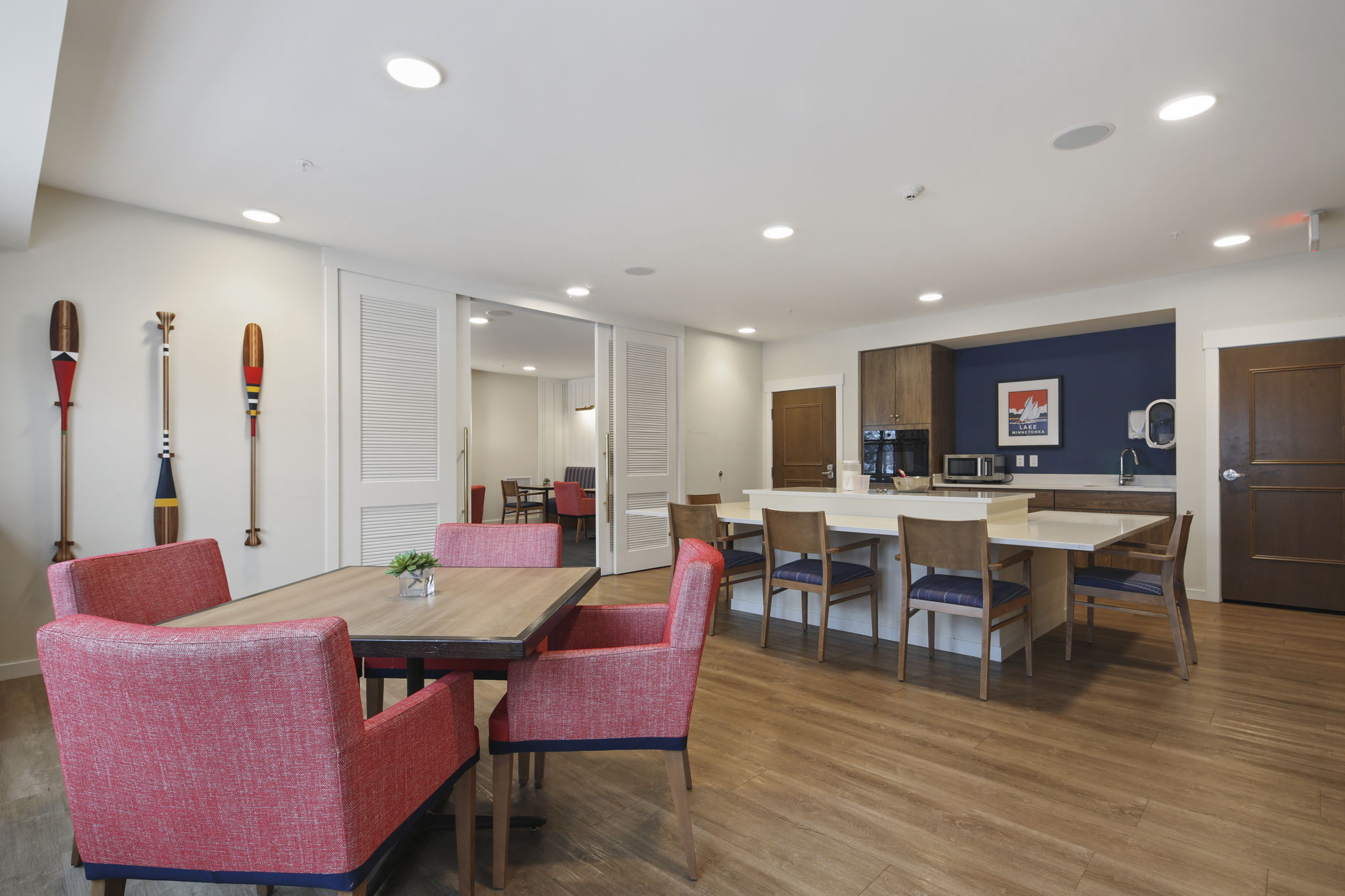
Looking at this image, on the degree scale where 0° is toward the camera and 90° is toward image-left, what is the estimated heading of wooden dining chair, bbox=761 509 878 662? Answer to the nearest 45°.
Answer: approximately 225°

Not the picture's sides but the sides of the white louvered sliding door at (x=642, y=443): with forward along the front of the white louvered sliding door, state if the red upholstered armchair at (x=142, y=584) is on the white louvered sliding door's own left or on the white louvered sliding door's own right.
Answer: on the white louvered sliding door's own right

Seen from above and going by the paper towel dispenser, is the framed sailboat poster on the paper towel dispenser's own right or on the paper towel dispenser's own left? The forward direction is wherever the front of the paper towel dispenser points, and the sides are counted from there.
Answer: on the paper towel dispenser's own right

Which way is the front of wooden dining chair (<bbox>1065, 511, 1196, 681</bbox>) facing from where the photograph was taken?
facing to the left of the viewer

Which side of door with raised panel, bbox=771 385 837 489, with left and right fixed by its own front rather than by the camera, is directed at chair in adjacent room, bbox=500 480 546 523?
right

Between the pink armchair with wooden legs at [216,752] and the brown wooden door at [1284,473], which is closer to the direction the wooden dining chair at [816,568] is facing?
the brown wooden door

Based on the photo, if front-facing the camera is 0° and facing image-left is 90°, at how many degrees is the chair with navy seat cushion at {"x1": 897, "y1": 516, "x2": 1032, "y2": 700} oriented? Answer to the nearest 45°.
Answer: approximately 225°

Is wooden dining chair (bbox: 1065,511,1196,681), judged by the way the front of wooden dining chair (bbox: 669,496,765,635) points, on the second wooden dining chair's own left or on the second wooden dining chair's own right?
on the second wooden dining chair's own right

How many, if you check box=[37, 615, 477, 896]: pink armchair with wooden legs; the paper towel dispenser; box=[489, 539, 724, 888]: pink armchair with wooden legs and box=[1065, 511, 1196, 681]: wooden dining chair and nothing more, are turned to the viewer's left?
2

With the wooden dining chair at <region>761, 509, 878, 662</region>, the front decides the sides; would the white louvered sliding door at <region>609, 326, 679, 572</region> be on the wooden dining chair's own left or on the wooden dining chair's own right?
on the wooden dining chair's own left

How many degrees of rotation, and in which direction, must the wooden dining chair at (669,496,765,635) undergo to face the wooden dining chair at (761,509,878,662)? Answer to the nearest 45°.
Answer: approximately 90° to its right

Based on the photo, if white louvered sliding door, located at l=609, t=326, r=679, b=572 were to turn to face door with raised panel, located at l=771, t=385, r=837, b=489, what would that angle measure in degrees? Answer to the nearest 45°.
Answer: approximately 90° to its left
